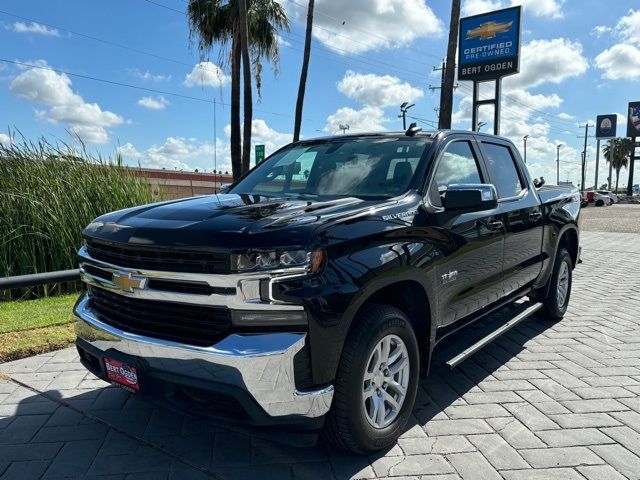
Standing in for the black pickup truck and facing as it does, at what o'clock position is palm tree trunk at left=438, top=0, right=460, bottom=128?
The palm tree trunk is roughly at 5 o'clock from the black pickup truck.

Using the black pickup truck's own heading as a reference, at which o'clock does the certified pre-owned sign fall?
The certified pre-owned sign is roughly at 5 o'clock from the black pickup truck.

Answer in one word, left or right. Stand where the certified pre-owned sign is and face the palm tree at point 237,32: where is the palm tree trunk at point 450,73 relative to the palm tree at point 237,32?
left

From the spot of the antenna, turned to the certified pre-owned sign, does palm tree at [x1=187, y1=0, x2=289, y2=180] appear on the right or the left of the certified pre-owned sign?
left

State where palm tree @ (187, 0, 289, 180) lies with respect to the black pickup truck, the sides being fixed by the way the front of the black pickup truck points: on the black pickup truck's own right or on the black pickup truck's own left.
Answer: on the black pickup truck's own right

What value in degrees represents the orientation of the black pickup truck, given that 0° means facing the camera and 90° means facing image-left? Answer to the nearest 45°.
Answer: approximately 45°
